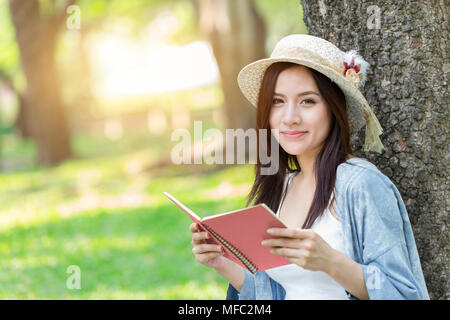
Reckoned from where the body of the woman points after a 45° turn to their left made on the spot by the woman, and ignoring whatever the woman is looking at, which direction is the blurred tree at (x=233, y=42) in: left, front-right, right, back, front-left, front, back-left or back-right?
back

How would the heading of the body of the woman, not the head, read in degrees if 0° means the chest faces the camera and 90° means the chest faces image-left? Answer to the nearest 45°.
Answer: approximately 45°

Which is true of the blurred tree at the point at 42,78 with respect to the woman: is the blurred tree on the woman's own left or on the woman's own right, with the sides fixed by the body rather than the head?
on the woman's own right
